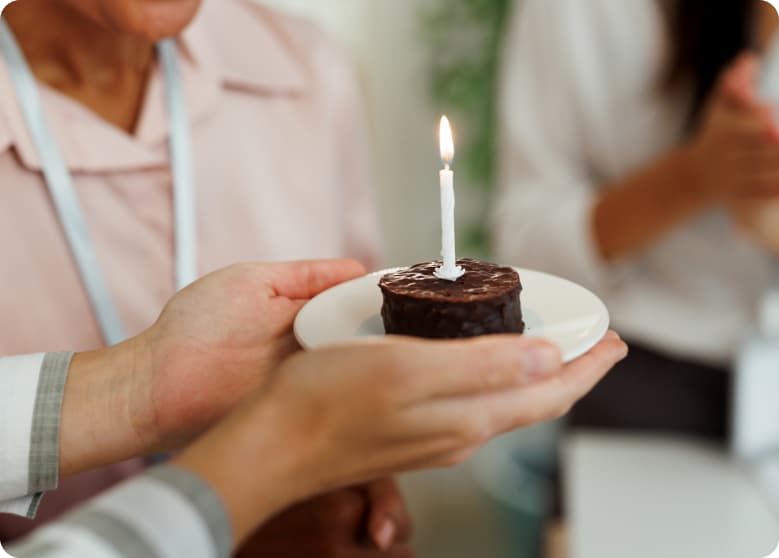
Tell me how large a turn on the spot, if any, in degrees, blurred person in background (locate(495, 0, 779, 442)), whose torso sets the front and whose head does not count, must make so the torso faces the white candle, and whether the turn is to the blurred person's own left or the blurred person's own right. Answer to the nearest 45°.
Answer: approximately 45° to the blurred person's own right

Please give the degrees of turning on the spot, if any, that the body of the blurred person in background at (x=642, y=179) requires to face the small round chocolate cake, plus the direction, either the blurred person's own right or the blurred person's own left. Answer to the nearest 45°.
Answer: approximately 45° to the blurred person's own right
